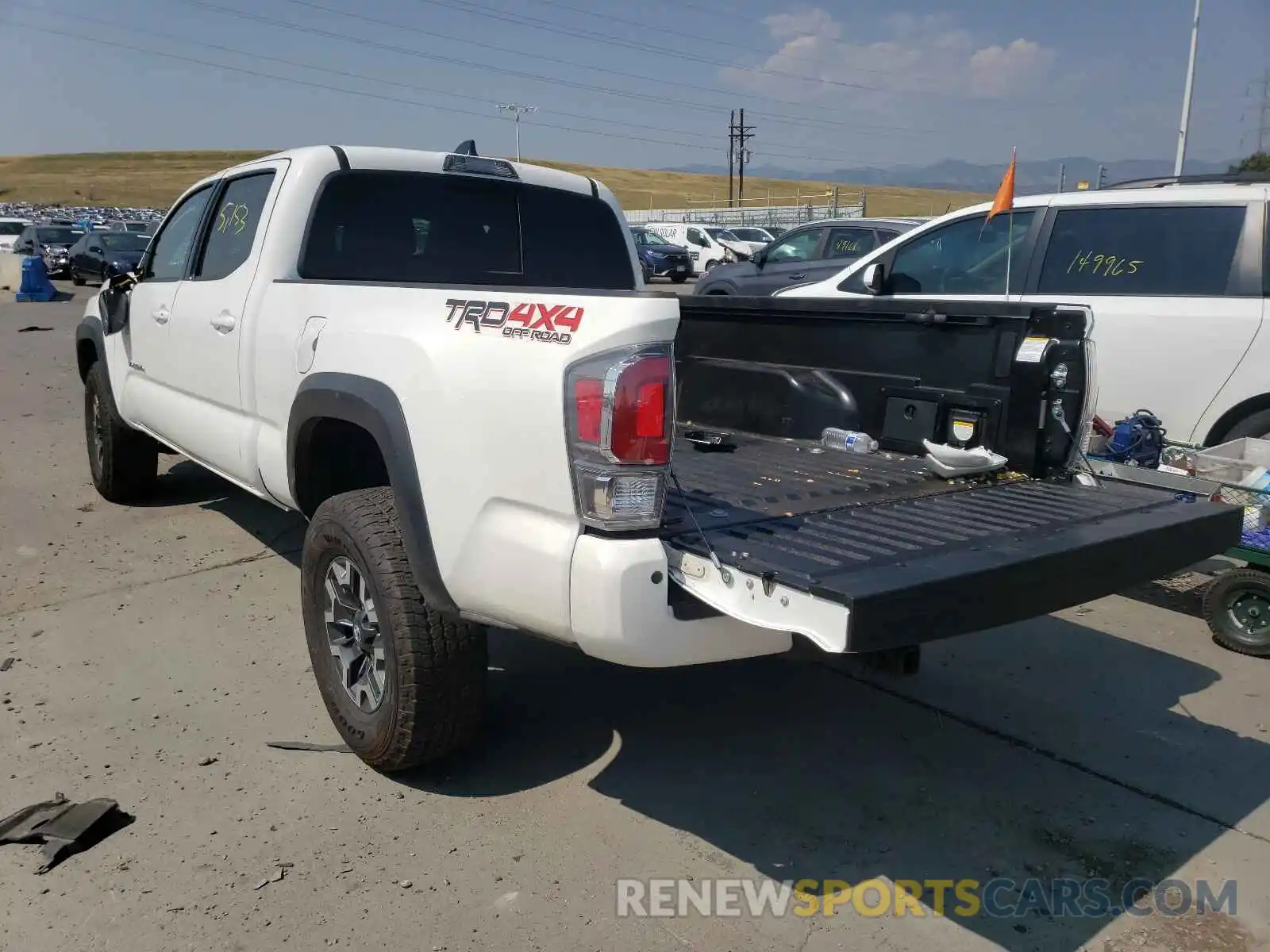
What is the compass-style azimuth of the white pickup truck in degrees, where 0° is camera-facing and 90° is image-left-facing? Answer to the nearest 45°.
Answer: approximately 135°

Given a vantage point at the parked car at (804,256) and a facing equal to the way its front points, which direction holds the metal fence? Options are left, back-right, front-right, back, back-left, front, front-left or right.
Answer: right

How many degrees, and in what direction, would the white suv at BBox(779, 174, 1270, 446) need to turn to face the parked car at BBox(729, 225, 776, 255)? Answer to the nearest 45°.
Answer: approximately 90° to its right

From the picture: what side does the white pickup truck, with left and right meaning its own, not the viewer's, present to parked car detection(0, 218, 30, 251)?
front

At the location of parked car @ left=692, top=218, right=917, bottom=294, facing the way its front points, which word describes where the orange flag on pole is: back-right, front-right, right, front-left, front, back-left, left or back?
left

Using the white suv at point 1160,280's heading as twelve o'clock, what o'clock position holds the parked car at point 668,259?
The parked car is roughly at 2 o'clock from the white suv.

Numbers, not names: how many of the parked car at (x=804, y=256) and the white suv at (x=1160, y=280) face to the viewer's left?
2

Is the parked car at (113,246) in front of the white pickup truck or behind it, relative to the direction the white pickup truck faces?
in front

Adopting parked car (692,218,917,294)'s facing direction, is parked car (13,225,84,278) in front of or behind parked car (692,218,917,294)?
in front

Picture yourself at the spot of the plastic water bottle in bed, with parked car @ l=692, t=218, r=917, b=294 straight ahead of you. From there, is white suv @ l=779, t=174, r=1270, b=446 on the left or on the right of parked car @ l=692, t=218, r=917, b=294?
right

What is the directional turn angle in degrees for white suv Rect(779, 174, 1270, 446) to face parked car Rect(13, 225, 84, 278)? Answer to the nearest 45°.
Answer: approximately 45° to its right

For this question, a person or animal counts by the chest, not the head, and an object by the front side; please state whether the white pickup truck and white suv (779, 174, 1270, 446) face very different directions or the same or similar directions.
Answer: same or similar directions

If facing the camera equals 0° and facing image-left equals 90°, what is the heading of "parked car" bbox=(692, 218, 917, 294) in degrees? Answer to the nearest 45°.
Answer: approximately 90°

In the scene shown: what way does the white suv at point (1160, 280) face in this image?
to the viewer's left
